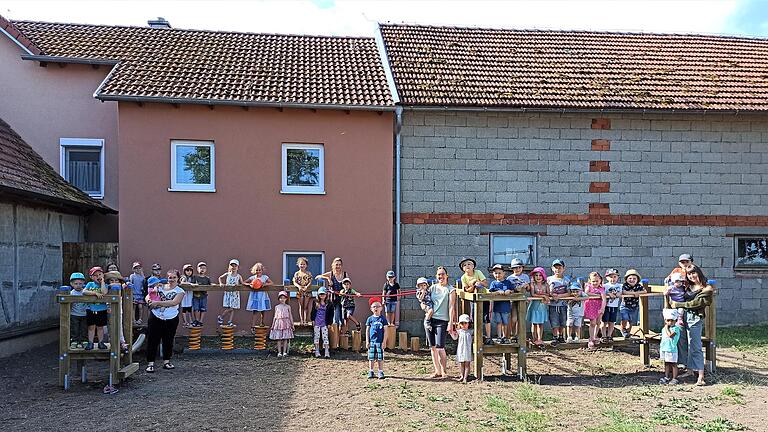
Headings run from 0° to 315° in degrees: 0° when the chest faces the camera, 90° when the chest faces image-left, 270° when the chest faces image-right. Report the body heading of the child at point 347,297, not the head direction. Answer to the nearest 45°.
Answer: approximately 0°

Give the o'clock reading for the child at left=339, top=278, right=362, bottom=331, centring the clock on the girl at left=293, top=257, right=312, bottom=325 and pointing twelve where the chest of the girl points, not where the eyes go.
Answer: The child is roughly at 9 o'clock from the girl.

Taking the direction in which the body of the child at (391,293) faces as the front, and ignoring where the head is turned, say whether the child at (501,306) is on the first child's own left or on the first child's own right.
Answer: on the first child's own left

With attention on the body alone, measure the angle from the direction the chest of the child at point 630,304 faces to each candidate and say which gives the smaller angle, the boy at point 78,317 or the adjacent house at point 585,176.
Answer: the boy

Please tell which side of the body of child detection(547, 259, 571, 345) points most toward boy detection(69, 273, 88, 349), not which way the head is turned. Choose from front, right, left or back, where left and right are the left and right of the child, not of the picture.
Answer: right

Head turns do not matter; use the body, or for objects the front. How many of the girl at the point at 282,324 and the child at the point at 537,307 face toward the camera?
2

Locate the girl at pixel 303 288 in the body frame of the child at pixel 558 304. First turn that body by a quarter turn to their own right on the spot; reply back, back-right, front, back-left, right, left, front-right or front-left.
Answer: front

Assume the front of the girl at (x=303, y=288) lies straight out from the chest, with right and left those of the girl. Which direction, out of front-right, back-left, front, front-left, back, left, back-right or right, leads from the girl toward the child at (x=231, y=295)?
back-right

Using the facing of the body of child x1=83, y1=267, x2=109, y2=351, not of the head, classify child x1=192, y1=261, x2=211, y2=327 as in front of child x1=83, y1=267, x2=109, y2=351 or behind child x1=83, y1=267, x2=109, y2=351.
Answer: behind
